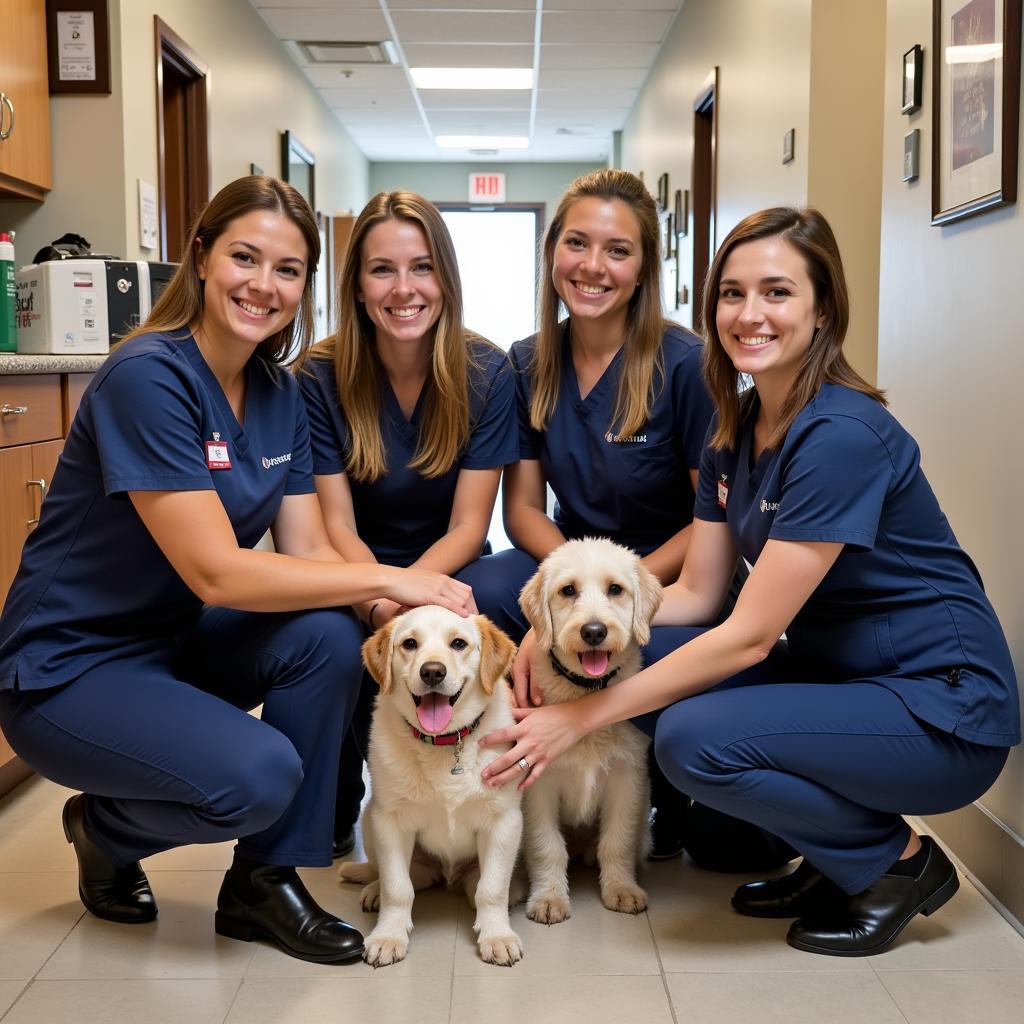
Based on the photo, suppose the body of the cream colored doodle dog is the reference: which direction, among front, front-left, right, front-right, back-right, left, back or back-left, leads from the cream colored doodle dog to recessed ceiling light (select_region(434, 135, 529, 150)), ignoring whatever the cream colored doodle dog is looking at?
back

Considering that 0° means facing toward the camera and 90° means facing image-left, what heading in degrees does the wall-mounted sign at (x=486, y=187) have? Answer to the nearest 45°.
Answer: approximately 0°

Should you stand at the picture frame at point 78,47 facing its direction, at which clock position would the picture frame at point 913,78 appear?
the picture frame at point 913,78 is roughly at 11 o'clock from the picture frame at point 78,47.

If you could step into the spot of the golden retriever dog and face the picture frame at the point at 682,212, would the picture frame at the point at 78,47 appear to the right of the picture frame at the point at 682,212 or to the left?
left

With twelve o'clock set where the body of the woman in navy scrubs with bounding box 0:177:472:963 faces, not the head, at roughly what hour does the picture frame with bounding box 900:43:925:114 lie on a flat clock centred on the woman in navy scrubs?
The picture frame is roughly at 10 o'clock from the woman in navy scrubs.

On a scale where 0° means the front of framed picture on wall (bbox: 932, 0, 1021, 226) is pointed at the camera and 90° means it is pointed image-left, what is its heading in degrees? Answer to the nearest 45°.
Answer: approximately 45°

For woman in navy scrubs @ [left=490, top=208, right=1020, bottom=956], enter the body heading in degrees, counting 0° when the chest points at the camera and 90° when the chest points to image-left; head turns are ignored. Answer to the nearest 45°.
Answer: approximately 45°
